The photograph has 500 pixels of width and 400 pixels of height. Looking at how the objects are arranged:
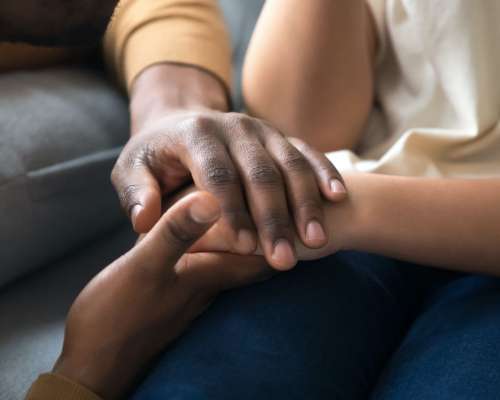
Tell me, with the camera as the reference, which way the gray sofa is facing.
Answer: facing the viewer and to the right of the viewer
